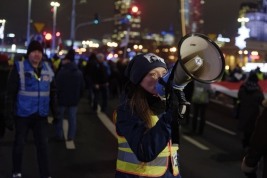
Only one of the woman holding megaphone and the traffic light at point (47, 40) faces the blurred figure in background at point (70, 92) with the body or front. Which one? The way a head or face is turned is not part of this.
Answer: the traffic light

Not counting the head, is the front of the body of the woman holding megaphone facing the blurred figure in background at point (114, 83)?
no

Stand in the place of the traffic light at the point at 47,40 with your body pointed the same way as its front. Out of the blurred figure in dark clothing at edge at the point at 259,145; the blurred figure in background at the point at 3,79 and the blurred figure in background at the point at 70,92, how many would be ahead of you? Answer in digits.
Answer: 3

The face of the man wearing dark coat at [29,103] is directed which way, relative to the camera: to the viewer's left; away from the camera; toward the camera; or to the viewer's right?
toward the camera

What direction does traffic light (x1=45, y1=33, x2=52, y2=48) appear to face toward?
toward the camera

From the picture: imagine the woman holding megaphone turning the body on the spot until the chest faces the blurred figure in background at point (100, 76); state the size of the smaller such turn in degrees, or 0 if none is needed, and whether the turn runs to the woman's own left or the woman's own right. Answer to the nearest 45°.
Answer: approximately 135° to the woman's own left

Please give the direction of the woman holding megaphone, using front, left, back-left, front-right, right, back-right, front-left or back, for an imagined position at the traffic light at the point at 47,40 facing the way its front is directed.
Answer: front

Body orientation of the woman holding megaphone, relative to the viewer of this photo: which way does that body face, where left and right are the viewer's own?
facing the viewer and to the right of the viewer

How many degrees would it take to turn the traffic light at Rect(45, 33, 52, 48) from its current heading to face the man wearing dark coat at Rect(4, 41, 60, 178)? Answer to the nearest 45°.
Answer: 0° — it already faces them
